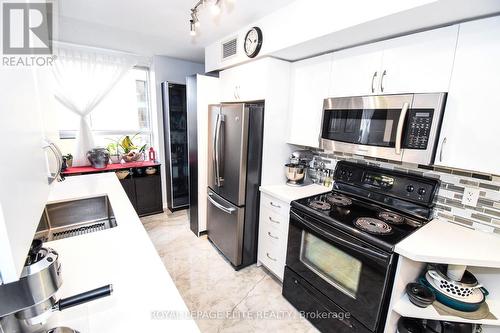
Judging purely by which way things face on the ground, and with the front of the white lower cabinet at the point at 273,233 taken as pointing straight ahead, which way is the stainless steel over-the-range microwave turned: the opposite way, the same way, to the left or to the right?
the same way

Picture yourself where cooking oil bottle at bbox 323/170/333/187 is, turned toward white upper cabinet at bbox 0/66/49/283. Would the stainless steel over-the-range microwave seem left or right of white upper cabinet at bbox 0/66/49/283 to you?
left

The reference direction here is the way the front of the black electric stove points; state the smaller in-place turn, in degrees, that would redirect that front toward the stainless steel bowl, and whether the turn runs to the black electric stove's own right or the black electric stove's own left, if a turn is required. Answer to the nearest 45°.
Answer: approximately 90° to the black electric stove's own right

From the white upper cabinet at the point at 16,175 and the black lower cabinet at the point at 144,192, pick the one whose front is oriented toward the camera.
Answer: the black lower cabinet

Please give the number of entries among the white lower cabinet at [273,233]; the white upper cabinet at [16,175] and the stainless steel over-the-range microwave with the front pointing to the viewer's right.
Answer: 1

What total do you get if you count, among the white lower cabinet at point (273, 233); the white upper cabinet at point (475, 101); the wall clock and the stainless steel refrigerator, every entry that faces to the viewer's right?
0

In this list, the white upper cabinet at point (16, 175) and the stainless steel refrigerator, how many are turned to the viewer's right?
1

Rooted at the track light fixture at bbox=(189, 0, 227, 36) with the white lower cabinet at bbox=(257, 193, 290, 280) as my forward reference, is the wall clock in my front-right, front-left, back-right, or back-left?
front-left

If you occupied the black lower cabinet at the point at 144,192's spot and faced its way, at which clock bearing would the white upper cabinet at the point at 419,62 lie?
The white upper cabinet is roughly at 11 o'clock from the black lower cabinet.

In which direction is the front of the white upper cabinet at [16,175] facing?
to the viewer's right

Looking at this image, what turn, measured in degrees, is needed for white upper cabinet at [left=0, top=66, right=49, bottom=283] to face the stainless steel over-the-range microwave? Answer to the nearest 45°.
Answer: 0° — it already faces it

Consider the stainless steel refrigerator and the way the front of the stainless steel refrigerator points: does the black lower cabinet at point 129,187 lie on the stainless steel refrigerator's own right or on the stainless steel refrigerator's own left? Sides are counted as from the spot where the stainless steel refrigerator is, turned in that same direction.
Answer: on the stainless steel refrigerator's own right

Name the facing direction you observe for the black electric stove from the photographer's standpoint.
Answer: facing the viewer and to the left of the viewer

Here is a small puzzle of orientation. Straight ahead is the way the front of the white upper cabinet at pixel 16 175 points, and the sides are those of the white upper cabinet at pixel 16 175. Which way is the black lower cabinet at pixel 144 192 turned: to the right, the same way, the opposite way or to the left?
to the right

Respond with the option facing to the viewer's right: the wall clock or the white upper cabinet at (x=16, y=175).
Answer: the white upper cabinet

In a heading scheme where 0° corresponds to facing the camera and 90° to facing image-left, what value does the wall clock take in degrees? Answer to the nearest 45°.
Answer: approximately 45°
